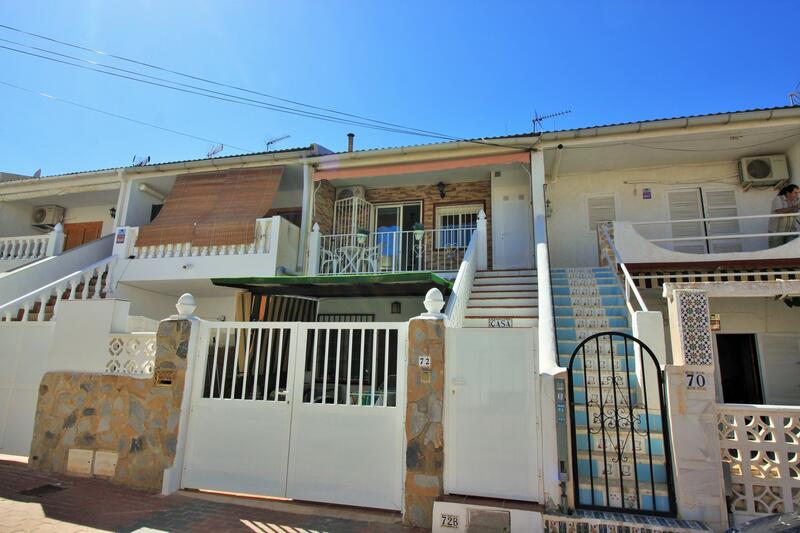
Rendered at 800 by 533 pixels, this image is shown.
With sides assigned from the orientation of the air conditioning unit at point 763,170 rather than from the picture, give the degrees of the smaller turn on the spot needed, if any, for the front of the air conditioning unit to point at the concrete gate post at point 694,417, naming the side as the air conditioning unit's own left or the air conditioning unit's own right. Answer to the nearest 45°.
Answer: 0° — it already faces it

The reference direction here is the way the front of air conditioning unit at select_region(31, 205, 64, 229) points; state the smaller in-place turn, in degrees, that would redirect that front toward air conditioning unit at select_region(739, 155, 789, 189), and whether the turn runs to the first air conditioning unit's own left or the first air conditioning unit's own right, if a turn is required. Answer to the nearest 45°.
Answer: approximately 90° to the first air conditioning unit's own left

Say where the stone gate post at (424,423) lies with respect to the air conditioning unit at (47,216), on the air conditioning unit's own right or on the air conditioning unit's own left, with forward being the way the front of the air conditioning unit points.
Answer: on the air conditioning unit's own left

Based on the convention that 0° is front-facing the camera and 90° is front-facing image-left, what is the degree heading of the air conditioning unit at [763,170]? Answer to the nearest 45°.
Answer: approximately 0°

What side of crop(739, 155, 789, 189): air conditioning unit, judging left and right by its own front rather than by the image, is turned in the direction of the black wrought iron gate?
front

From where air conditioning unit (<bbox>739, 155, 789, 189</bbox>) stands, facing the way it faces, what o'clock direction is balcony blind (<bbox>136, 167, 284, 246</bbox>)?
The balcony blind is roughly at 2 o'clock from the air conditioning unit.

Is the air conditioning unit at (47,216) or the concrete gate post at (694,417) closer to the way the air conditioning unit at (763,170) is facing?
the concrete gate post

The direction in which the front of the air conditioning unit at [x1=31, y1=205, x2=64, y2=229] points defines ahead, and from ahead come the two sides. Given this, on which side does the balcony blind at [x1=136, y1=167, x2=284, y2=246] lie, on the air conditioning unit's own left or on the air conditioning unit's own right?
on the air conditioning unit's own left

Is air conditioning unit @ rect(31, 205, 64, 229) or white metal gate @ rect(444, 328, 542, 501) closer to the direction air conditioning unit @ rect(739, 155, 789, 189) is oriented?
the white metal gate

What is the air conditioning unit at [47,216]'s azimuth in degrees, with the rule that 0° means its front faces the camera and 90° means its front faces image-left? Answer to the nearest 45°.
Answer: approximately 45°
